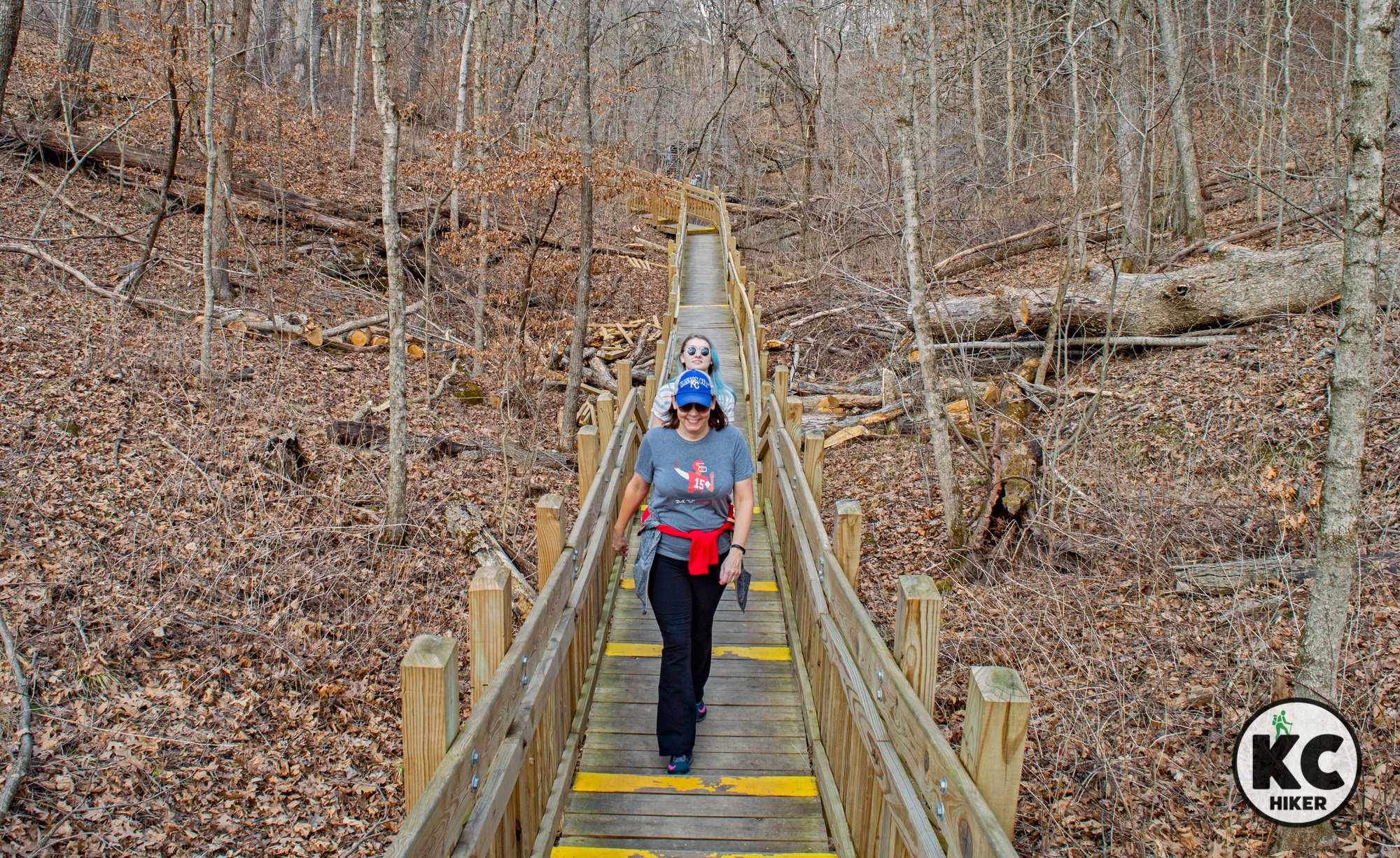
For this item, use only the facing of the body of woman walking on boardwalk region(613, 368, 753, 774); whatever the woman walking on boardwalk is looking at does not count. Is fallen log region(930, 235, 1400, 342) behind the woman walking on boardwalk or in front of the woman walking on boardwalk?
behind

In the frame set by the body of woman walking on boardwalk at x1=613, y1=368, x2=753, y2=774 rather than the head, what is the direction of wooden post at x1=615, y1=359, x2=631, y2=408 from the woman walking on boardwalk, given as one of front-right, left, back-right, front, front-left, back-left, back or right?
back

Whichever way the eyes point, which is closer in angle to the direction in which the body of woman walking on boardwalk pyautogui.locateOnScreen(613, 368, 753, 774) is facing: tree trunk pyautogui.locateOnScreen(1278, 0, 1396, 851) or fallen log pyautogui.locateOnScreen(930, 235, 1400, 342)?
the tree trunk

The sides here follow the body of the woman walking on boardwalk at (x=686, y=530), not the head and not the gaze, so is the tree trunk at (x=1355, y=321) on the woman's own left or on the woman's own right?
on the woman's own left

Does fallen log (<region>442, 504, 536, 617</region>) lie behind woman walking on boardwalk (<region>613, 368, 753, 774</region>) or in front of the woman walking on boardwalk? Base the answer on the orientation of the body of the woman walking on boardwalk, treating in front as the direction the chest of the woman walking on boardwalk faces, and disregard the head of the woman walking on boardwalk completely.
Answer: behind

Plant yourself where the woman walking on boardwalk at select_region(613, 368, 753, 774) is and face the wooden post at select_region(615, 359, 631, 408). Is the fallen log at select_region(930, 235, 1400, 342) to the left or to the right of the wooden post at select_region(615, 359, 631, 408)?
right

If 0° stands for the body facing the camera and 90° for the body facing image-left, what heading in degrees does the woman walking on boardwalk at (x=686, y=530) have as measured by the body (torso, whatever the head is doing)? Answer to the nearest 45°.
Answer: approximately 0°
